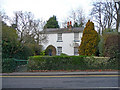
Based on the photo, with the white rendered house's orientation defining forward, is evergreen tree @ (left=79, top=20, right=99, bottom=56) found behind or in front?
in front

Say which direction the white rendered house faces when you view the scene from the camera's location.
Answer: facing the viewer

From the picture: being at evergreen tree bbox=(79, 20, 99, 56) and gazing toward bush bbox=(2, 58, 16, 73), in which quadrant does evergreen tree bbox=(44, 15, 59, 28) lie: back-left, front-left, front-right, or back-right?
back-right

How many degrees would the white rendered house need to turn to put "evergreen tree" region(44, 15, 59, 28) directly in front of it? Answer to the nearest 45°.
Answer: approximately 180°

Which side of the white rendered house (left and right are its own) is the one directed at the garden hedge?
front

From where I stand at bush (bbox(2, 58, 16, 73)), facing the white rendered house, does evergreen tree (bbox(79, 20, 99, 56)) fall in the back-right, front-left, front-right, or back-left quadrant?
front-right

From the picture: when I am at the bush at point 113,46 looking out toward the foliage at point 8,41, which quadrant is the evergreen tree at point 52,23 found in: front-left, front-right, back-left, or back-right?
front-right

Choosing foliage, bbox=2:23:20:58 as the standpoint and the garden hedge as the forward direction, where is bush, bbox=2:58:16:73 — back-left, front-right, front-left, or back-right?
front-right

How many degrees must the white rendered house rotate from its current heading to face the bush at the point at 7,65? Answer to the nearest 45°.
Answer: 0° — it already faces it

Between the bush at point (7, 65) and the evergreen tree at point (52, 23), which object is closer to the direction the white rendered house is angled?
the bush
